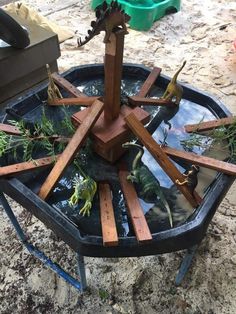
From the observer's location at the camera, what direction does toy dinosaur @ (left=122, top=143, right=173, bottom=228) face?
facing away from the viewer and to the left of the viewer

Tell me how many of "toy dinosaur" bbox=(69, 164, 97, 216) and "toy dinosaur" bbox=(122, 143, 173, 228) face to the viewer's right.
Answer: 0
